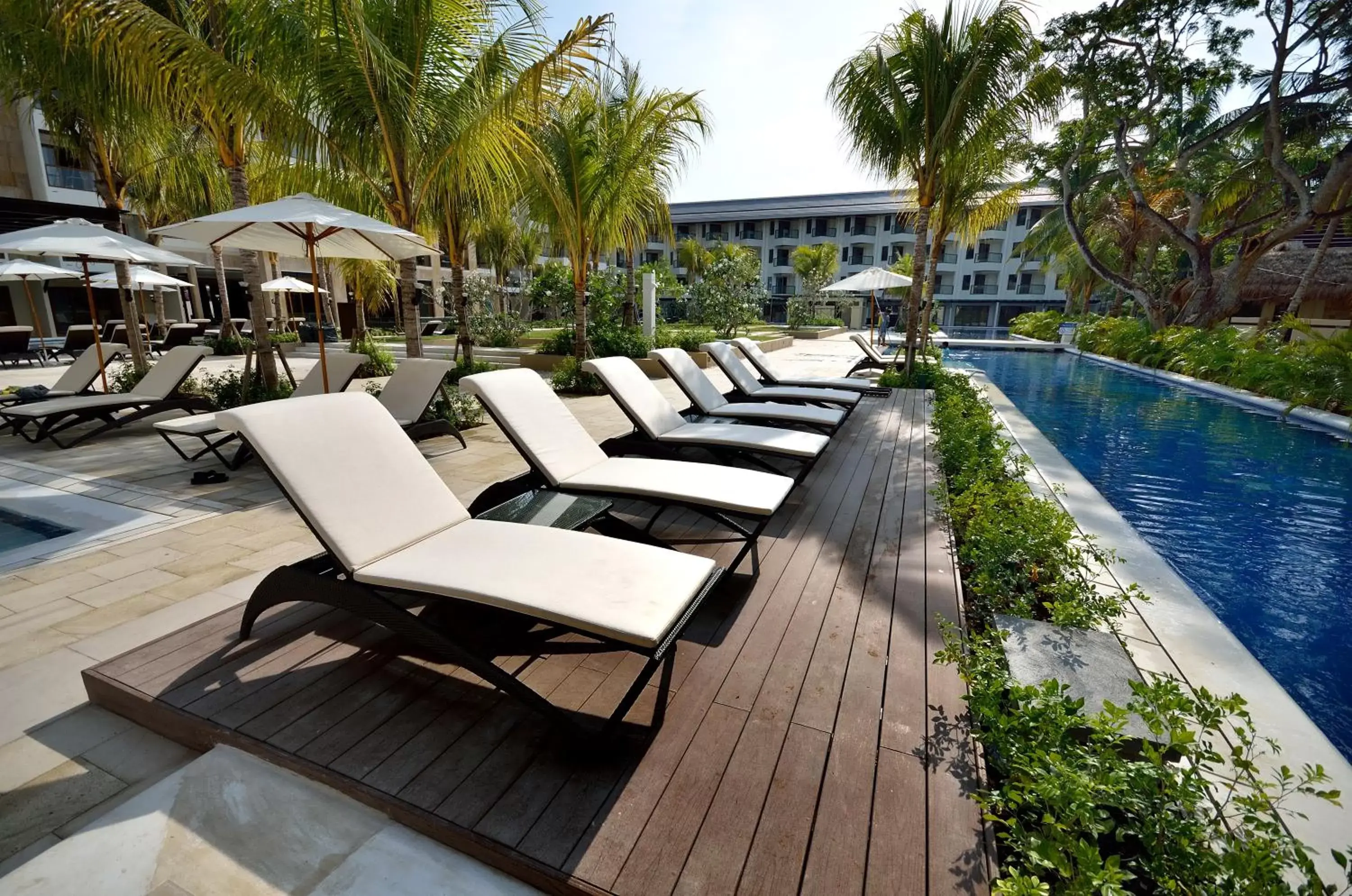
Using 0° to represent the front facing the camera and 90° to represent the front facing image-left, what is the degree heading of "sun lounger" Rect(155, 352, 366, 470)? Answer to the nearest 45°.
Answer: approximately 45°

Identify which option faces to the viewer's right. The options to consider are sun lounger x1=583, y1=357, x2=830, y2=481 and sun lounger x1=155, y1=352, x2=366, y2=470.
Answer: sun lounger x1=583, y1=357, x2=830, y2=481

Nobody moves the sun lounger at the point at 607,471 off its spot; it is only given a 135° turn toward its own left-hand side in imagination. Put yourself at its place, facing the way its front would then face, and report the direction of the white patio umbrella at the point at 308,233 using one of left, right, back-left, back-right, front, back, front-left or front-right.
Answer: front-left

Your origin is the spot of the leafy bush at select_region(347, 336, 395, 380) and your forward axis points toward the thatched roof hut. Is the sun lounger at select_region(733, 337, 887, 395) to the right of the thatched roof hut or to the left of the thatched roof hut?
right

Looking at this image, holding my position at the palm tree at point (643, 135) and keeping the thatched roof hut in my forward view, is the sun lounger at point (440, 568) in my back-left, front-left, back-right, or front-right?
back-right

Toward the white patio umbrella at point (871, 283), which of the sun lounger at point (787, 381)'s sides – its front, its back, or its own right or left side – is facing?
left

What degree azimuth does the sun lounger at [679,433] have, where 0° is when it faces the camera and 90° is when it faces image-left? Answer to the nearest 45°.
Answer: approximately 270°

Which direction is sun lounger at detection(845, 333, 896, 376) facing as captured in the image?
to the viewer's right

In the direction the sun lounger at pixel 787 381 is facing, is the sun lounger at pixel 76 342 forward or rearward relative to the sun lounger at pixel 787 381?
rearward

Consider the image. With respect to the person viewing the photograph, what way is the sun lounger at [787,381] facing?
facing to the right of the viewer

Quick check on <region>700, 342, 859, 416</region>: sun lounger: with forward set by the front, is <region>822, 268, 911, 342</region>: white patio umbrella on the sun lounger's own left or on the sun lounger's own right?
on the sun lounger's own left

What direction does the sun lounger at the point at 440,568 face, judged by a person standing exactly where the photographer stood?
facing the viewer and to the right of the viewer

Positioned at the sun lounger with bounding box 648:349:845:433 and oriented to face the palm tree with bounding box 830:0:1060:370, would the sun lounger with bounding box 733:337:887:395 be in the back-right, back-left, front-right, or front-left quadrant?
front-left

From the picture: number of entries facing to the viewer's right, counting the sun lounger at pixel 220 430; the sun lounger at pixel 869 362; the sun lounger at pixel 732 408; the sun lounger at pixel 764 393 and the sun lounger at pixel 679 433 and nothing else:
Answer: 4

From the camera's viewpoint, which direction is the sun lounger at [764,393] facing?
to the viewer's right

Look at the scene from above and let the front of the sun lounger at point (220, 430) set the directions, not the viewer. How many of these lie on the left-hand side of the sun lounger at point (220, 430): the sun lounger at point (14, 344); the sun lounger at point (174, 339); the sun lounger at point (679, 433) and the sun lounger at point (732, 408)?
2

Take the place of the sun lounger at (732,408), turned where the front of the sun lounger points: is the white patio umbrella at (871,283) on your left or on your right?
on your left
